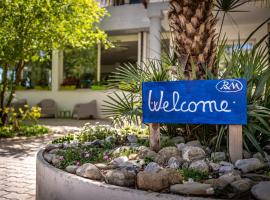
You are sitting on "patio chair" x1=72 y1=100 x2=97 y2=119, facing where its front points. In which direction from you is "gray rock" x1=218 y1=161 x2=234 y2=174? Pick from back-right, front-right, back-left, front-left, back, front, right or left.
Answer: left

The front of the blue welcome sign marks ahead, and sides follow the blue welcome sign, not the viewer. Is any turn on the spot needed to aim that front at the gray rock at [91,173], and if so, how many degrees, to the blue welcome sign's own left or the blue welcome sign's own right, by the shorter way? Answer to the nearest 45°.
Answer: approximately 45° to the blue welcome sign's own right

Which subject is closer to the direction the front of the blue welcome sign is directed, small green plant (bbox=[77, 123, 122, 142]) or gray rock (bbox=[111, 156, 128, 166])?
the gray rock

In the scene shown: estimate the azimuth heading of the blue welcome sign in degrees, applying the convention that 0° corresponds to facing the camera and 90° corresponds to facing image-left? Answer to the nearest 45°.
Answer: approximately 0°

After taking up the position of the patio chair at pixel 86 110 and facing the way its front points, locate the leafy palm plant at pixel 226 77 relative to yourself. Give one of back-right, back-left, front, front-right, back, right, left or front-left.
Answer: left

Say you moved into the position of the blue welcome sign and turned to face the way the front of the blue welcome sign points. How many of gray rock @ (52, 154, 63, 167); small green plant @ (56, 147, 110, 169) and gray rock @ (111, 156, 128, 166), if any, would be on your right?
3

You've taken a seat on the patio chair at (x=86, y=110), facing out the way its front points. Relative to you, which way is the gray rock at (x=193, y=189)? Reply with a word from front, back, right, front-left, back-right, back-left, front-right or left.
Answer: left

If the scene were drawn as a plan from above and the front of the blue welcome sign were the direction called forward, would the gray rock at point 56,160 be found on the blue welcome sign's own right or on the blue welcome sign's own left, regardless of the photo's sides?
on the blue welcome sign's own right

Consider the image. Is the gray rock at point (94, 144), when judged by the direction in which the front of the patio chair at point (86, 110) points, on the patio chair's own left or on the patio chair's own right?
on the patio chair's own left

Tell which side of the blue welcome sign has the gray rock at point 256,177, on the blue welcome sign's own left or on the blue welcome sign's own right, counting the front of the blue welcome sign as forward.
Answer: on the blue welcome sign's own left
